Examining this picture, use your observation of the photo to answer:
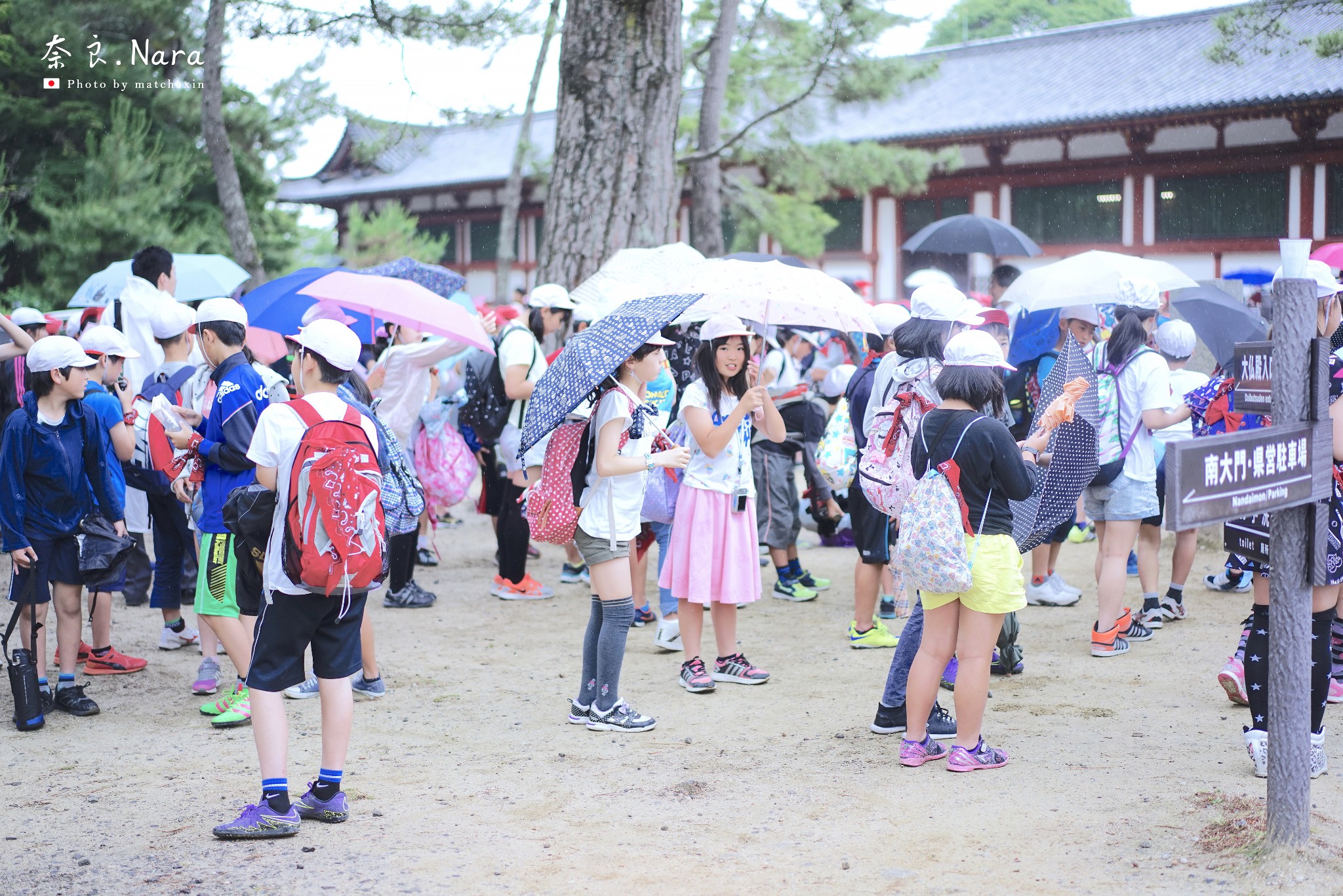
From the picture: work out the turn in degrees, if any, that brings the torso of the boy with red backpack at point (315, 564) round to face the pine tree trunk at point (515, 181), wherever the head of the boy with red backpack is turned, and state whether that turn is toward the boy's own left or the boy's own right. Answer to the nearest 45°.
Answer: approximately 45° to the boy's own right

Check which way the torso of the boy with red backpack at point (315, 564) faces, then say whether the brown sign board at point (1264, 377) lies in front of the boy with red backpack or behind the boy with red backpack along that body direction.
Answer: behind

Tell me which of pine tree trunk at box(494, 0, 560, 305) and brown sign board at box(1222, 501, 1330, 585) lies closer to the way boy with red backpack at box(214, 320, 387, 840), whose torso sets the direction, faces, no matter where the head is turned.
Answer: the pine tree trunk

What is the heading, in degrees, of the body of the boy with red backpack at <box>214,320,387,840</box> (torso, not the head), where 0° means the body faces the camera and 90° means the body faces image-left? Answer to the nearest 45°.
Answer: approximately 135°

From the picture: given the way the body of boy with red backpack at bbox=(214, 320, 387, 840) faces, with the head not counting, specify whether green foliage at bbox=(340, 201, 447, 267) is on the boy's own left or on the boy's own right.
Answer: on the boy's own right

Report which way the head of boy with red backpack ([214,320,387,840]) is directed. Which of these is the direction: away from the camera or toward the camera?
away from the camera

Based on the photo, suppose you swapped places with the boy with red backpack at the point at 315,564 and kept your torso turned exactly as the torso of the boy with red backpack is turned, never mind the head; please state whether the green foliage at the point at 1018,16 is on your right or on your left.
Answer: on your right
